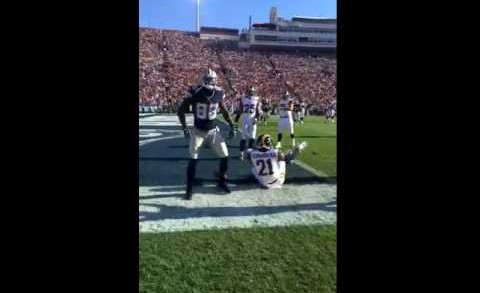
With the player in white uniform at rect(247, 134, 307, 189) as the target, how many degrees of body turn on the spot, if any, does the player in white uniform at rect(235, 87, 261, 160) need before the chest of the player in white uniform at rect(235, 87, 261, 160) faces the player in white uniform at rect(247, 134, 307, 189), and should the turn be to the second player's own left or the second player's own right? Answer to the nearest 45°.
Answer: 0° — they already face them

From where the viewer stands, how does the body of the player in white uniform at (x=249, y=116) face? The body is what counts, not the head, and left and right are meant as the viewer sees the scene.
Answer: facing the viewer

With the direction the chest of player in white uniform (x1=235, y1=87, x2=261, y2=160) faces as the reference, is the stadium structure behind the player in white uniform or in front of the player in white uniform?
behind
